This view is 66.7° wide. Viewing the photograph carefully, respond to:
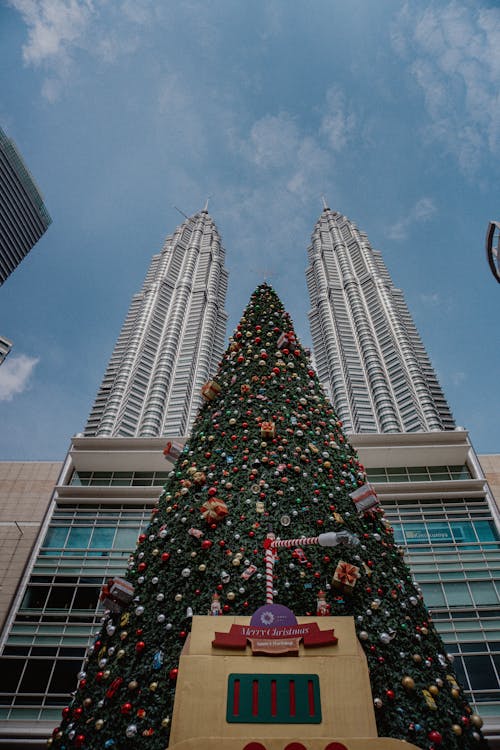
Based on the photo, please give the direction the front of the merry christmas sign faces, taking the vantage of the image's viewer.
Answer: facing the viewer

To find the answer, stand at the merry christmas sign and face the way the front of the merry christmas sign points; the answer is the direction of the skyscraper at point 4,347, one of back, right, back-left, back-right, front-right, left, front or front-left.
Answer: back-right
